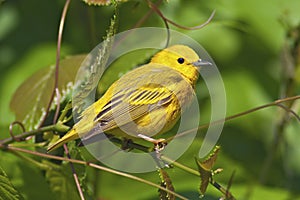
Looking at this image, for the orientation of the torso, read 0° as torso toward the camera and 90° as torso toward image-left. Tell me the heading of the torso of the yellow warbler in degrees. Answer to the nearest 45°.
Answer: approximately 270°
